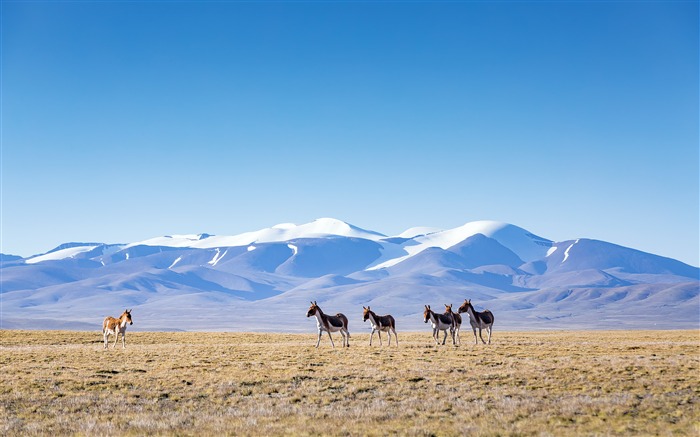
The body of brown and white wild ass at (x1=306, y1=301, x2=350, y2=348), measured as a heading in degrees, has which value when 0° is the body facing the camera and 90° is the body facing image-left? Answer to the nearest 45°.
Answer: approximately 90°

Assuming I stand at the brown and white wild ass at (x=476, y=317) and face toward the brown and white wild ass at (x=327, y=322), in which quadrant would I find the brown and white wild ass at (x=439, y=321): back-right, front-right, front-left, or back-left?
front-left

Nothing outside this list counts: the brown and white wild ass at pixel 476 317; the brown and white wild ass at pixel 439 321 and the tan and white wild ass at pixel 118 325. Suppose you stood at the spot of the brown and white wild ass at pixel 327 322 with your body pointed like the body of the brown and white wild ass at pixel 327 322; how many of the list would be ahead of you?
1

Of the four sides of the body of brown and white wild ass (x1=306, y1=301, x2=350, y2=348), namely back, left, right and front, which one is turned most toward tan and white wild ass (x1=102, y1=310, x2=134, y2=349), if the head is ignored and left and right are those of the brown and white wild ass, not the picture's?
front

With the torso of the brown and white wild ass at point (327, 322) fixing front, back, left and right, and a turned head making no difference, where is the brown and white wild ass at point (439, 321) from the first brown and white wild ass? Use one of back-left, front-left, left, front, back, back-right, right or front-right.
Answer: back

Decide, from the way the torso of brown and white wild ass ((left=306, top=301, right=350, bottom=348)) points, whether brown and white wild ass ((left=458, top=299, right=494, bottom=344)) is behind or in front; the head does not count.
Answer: behind
